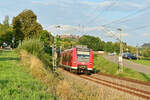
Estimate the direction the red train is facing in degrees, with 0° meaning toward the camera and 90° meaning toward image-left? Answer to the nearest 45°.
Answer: approximately 315°

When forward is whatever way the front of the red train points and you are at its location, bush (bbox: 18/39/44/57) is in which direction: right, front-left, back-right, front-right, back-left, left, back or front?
right
